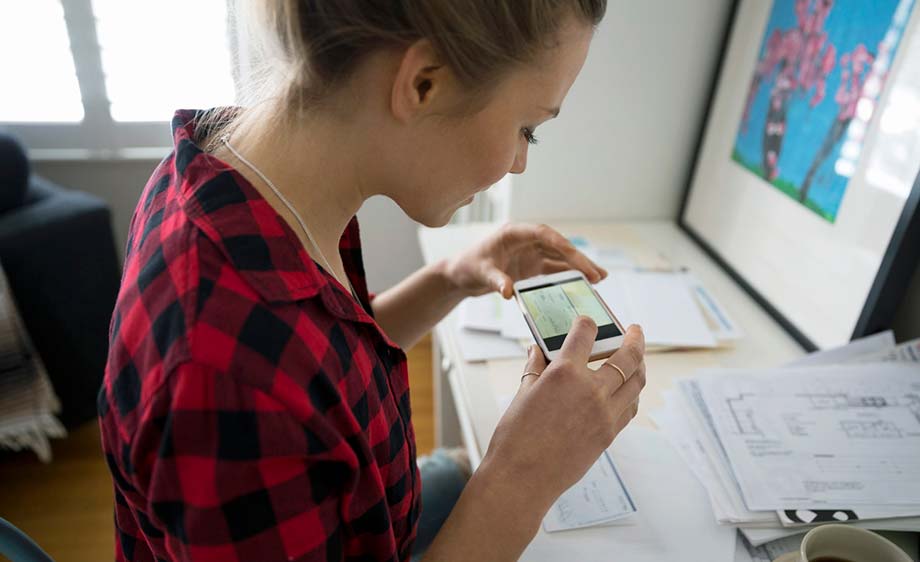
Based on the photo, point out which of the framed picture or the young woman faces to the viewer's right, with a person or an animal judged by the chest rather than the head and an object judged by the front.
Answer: the young woman

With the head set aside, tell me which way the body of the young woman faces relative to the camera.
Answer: to the viewer's right

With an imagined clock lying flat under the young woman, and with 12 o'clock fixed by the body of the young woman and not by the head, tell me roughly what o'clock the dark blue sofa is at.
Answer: The dark blue sofa is roughly at 8 o'clock from the young woman.

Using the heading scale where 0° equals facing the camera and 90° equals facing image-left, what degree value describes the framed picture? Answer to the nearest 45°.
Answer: approximately 45°

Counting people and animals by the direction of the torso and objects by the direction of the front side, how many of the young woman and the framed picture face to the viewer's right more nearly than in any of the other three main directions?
1

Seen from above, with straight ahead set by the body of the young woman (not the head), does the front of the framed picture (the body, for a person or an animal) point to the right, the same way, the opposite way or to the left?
the opposite way

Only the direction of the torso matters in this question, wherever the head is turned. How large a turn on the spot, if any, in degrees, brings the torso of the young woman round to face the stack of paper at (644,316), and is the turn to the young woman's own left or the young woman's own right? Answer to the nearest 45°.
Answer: approximately 45° to the young woman's own left

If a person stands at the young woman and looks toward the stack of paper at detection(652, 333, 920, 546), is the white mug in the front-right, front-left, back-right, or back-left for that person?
front-right

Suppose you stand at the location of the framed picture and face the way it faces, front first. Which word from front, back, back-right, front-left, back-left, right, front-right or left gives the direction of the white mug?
front-left

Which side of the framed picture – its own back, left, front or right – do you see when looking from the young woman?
front
